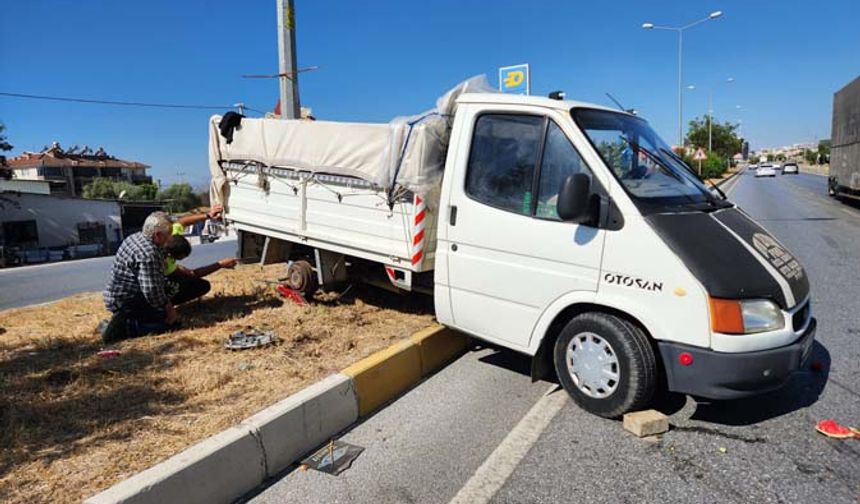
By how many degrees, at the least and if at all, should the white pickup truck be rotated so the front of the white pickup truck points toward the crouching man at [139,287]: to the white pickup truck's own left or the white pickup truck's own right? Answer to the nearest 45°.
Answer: approximately 135° to the white pickup truck's own right

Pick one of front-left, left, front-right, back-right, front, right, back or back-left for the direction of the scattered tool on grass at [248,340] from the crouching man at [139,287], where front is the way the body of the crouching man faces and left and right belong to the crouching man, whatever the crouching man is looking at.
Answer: right

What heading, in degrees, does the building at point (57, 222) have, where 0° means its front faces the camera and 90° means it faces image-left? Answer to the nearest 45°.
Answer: approximately 315°

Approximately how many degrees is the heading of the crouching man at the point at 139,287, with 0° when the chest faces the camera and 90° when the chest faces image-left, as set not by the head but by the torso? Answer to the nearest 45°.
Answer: approximately 225°

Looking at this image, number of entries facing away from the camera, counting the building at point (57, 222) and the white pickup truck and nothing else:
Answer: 0

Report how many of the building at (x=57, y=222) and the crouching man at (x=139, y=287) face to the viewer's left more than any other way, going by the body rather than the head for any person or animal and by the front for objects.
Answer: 0

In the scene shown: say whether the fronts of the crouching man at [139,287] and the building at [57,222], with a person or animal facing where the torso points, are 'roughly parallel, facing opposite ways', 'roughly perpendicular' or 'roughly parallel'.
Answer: roughly perpendicular

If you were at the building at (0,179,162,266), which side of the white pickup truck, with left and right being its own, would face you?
back

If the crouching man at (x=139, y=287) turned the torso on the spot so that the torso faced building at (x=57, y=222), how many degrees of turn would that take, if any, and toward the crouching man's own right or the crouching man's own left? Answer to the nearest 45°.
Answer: approximately 45° to the crouching man's own left

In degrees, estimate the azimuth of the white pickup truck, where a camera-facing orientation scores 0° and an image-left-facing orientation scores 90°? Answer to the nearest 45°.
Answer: approximately 315°
